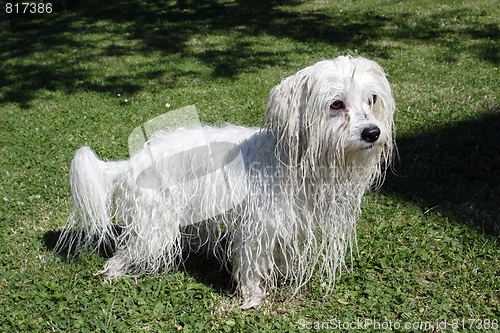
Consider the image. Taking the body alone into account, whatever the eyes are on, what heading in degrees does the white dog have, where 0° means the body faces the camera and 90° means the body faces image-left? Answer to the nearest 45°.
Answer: approximately 315°
